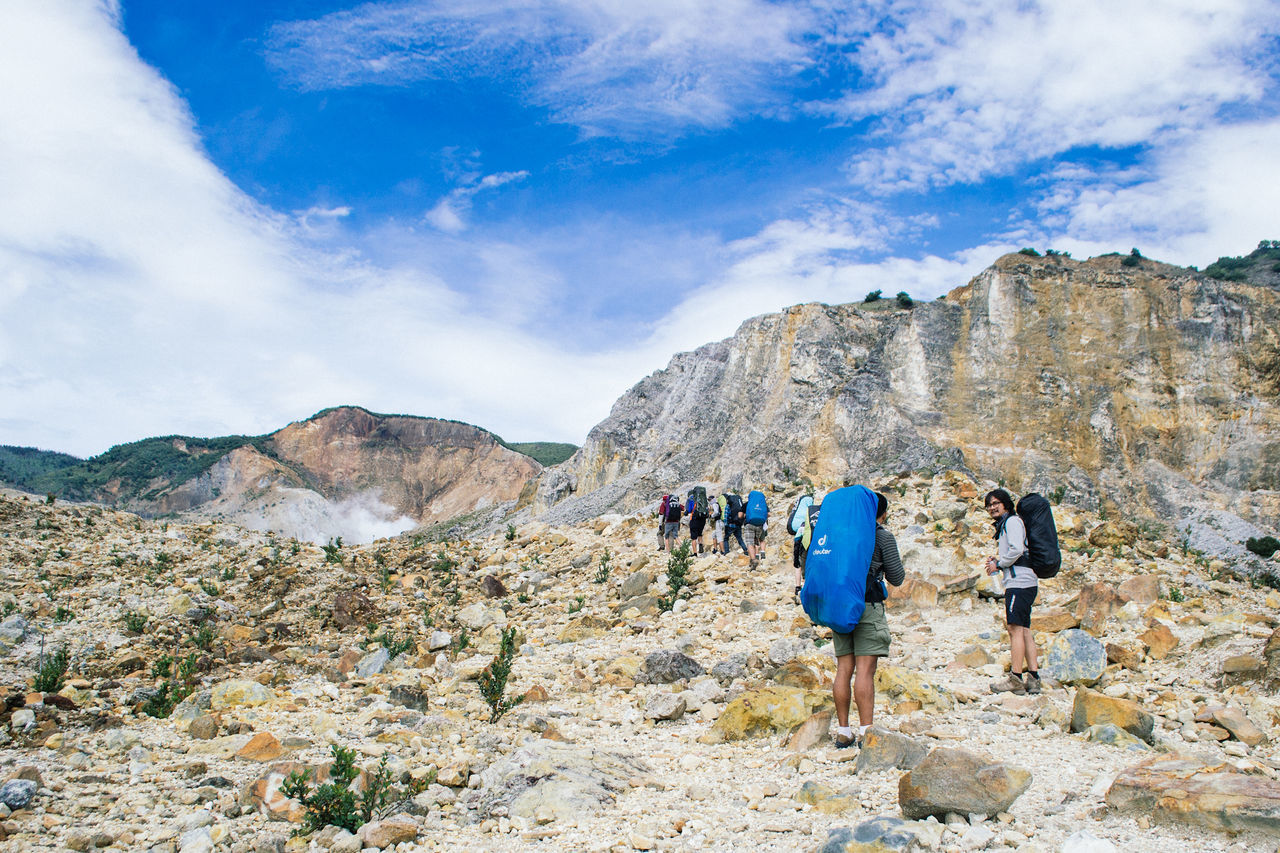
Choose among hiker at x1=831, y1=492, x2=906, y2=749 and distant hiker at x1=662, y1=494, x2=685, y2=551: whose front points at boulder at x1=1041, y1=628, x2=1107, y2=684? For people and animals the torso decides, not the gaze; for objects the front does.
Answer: the hiker

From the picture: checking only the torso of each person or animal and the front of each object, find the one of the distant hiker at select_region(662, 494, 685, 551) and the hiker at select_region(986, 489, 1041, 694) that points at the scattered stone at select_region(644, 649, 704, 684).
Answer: the hiker

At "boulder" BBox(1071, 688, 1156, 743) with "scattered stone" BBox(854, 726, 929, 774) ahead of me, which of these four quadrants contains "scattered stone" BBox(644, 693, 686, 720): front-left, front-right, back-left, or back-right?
front-right

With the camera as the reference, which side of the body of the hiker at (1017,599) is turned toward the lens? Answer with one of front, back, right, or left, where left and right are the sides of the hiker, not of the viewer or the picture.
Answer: left

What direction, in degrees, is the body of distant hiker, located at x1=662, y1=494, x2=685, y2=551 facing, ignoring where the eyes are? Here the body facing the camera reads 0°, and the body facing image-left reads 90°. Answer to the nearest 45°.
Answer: approximately 180°

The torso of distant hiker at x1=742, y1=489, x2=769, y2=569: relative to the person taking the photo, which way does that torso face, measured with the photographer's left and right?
facing away from the viewer

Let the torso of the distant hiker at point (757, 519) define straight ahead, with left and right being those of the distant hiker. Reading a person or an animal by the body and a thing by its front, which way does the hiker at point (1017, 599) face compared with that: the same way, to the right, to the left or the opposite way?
to the left

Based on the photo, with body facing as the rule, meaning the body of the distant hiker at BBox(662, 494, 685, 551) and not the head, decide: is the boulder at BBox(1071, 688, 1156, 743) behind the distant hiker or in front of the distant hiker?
behind

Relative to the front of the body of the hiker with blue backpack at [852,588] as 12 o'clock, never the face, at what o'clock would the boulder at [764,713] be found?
The boulder is roughly at 9 o'clock from the hiker with blue backpack.

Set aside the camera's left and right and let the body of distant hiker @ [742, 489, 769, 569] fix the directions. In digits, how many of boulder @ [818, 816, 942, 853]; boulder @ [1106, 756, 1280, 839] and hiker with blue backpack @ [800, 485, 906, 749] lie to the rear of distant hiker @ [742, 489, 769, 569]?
3

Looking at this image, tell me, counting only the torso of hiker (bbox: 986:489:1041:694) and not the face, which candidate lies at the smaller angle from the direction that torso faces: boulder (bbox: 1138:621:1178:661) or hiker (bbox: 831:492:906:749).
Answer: the hiker

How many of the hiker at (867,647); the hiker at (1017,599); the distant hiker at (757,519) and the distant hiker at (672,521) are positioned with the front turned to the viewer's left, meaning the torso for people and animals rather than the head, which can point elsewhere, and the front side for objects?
1

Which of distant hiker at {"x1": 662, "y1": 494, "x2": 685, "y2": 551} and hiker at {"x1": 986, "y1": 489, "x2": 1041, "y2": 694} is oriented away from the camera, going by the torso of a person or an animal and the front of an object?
the distant hiker

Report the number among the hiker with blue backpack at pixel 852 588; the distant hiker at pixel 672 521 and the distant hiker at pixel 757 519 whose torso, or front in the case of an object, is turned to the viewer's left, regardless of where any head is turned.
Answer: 0

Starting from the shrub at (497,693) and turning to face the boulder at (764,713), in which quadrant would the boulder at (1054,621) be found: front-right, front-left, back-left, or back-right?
front-left

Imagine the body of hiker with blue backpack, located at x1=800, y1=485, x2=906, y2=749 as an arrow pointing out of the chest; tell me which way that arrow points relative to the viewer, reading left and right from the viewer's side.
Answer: facing away from the viewer and to the right of the viewer
